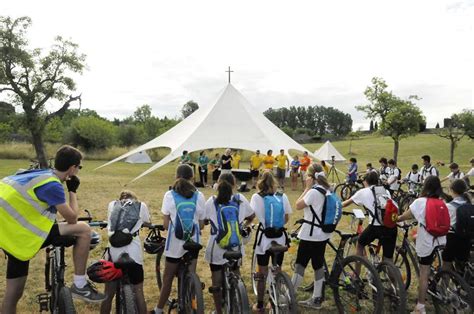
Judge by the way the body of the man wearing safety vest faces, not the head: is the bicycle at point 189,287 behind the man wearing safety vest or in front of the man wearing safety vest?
in front

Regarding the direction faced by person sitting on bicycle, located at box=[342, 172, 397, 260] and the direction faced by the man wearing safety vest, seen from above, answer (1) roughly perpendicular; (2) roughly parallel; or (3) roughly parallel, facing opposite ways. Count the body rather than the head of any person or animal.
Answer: roughly perpendicular

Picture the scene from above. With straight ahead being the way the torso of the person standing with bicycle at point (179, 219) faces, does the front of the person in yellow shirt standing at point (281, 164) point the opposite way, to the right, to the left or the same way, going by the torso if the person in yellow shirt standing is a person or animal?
the opposite way

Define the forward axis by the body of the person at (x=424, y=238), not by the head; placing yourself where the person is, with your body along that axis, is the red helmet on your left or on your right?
on your left

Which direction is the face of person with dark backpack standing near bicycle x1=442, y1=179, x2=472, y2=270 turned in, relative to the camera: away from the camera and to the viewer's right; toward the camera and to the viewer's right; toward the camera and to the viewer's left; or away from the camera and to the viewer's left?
away from the camera and to the viewer's left

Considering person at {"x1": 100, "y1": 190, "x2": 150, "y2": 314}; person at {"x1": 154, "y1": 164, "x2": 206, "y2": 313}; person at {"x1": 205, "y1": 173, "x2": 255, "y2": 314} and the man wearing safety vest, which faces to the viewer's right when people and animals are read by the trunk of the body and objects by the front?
the man wearing safety vest

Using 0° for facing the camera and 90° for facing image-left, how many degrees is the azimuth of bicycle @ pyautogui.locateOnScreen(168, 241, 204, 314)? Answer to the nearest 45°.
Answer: approximately 180°

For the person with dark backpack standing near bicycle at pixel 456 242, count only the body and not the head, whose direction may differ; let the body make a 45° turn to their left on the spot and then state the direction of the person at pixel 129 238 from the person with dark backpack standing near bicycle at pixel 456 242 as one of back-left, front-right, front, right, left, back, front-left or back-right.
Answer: front-left

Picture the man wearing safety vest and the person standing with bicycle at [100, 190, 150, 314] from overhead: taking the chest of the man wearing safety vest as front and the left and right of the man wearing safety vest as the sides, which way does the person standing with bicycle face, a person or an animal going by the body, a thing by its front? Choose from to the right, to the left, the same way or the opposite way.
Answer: to the left

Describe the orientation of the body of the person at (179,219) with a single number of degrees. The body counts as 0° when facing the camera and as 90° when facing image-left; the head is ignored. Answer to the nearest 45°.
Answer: approximately 180°

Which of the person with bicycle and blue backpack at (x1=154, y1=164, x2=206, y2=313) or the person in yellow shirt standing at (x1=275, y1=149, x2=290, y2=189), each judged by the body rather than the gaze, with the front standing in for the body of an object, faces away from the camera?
the person with bicycle and blue backpack

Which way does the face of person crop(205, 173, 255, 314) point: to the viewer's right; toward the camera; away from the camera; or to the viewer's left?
away from the camera

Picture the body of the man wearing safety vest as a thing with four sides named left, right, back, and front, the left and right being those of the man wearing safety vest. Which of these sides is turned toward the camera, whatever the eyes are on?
right

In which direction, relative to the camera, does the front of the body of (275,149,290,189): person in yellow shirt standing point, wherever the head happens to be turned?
toward the camera

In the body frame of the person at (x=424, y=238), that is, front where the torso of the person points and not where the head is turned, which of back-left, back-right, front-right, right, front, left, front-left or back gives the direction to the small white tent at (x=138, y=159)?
front

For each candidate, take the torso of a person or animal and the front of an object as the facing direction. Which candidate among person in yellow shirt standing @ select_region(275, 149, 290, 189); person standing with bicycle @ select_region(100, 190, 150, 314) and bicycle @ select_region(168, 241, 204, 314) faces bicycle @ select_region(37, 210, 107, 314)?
the person in yellow shirt standing

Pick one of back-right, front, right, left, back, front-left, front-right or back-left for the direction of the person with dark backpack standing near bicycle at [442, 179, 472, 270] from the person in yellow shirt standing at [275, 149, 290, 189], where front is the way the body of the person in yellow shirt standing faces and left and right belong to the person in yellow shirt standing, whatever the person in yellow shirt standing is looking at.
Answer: front

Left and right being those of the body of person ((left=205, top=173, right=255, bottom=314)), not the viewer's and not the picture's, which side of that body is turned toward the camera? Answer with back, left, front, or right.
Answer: back

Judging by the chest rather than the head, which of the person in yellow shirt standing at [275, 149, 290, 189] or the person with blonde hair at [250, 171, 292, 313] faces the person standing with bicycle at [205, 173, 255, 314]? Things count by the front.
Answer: the person in yellow shirt standing

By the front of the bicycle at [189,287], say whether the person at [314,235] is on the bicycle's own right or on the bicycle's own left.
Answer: on the bicycle's own right

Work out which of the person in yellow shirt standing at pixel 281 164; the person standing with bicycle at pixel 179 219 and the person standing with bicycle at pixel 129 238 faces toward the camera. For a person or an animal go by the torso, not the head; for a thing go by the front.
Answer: the person in yellow shirt standing

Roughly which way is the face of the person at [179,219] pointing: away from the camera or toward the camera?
away from the camera
